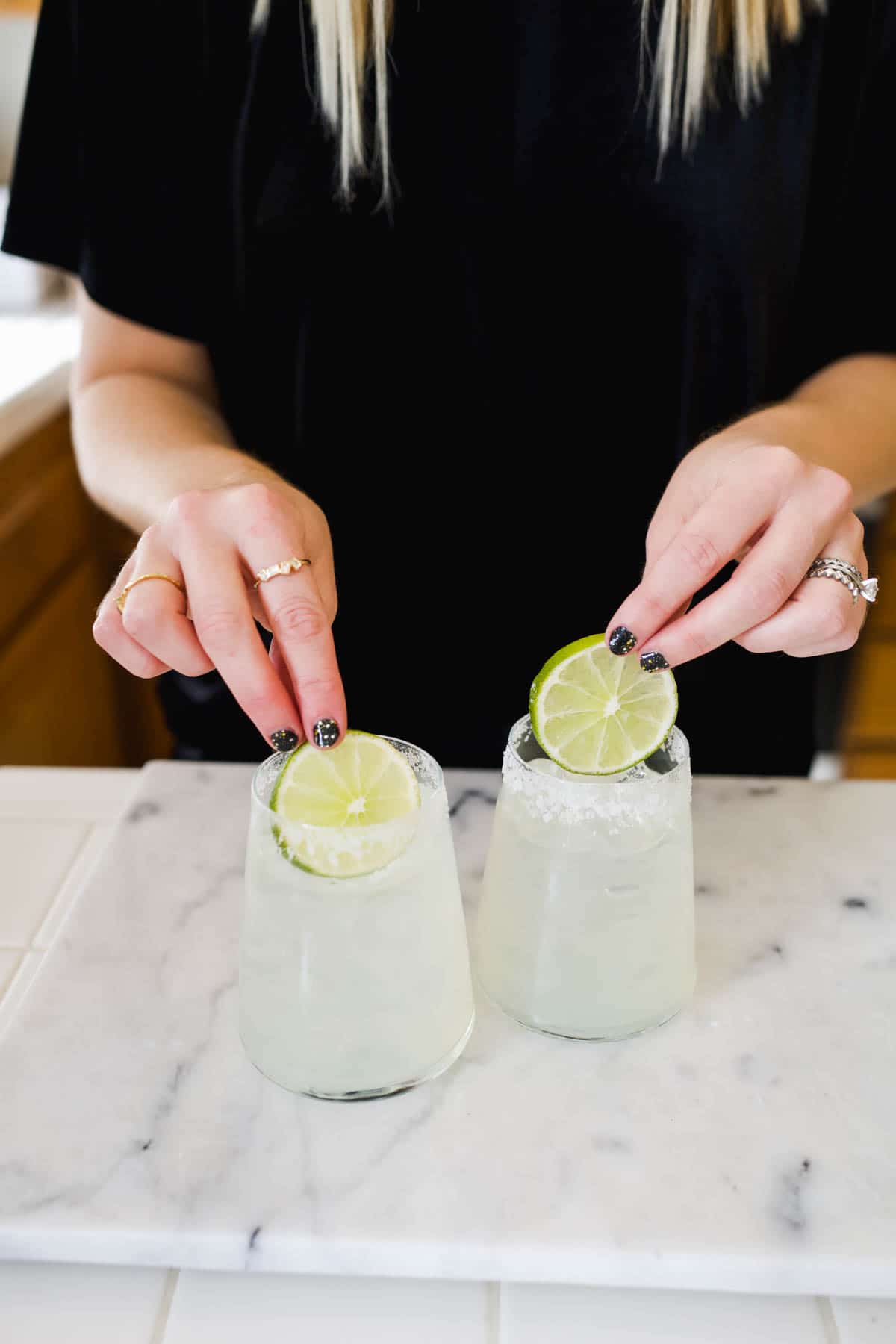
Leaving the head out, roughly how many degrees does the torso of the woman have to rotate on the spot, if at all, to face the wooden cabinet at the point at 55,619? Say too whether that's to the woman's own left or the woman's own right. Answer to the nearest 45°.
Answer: approximately 135° to the woman's own right

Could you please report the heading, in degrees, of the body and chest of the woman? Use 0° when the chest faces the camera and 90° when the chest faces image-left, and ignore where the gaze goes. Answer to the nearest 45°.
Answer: approximately 0°
